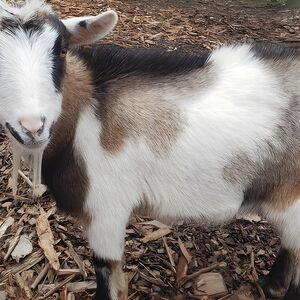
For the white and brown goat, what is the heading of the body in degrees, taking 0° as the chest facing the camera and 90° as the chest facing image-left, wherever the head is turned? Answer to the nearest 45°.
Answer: approximately 90°
